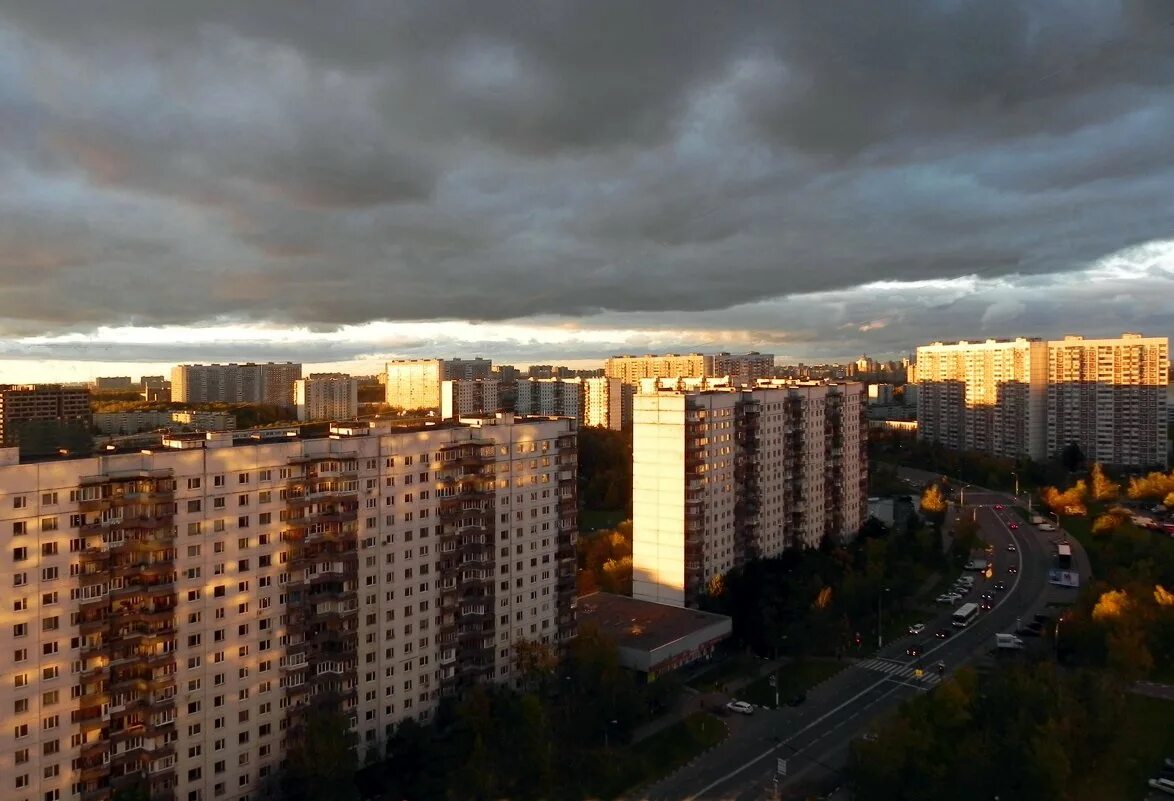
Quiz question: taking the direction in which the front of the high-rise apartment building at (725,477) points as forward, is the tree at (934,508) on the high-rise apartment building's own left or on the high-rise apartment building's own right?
on the high-rise apartment building's own left

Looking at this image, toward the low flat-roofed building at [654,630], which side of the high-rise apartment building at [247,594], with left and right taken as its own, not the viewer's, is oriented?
left

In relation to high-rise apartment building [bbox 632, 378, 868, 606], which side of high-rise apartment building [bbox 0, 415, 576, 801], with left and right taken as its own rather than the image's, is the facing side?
left

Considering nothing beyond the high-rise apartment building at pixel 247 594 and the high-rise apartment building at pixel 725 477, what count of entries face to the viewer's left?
0

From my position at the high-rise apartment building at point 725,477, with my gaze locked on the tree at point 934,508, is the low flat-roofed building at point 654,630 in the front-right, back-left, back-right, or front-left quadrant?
back-right

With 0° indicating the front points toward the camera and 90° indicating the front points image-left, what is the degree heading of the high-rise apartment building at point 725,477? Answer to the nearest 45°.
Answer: approximately 315°

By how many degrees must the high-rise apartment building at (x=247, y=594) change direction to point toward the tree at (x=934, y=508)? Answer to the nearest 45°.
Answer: approximately 90° to its left

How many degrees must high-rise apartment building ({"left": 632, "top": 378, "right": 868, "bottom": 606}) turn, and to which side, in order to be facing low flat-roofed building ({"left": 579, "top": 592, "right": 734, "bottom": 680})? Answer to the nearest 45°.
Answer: approximately 45° to its right

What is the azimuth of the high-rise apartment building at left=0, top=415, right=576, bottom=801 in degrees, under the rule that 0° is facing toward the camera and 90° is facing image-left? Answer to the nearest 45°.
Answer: approximately 315°

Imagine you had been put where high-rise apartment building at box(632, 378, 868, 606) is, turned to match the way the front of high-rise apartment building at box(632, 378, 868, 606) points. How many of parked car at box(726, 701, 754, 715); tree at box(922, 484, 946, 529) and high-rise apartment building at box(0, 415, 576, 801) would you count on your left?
1

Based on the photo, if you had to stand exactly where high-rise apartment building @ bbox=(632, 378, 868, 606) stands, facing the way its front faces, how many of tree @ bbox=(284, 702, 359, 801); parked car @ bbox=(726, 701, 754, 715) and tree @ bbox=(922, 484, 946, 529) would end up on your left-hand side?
1
